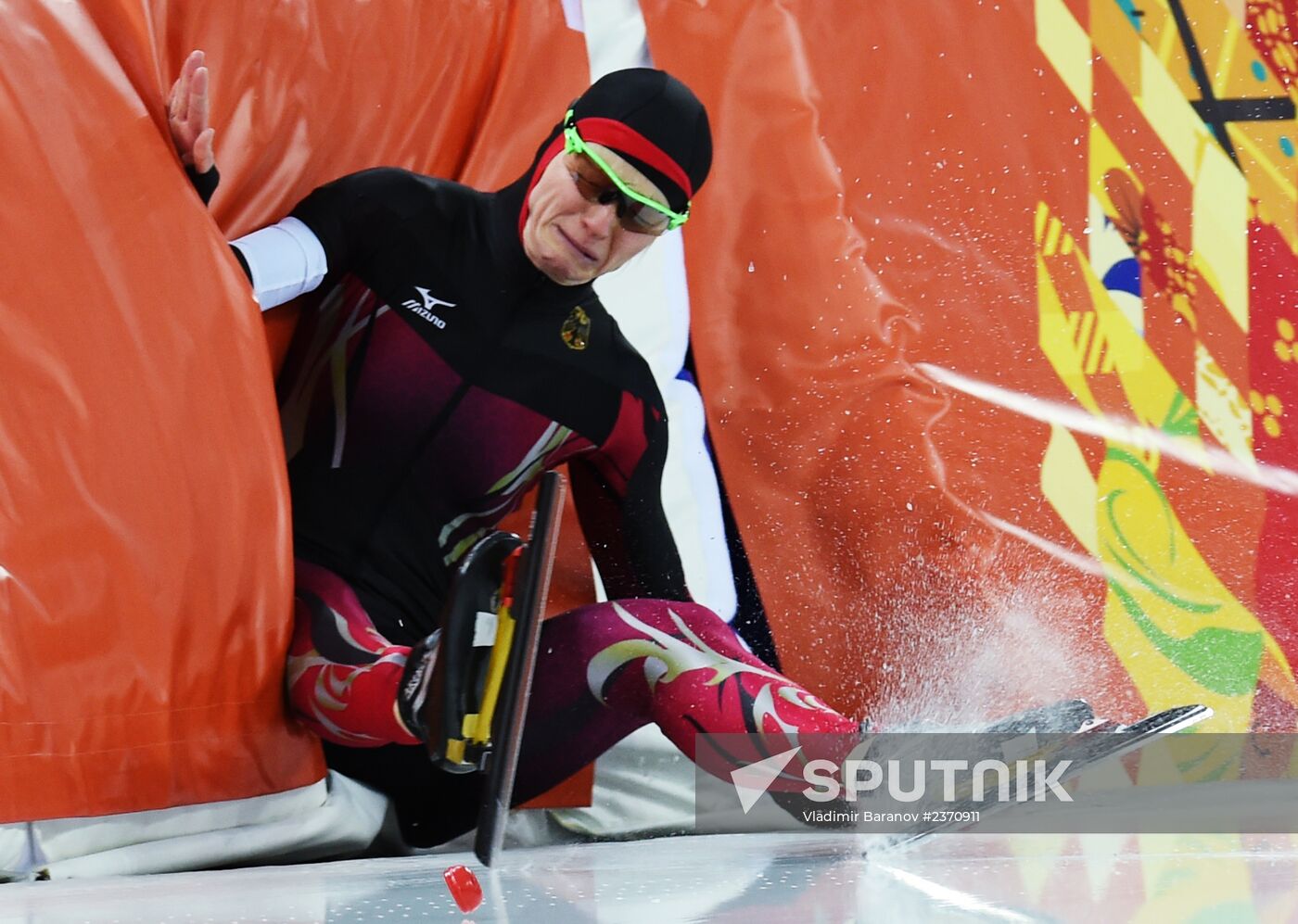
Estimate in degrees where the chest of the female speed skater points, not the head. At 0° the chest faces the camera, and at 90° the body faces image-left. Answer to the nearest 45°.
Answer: approximately 0°
